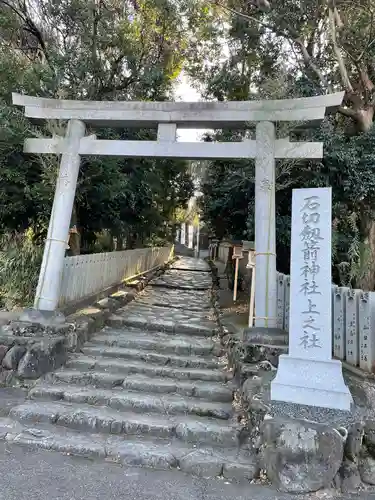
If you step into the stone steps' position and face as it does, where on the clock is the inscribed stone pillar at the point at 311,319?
The inscribed stone pillar is roughly at 10 o'clock from the stone steps.

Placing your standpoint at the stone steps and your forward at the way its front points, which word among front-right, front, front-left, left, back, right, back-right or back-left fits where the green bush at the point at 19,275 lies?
back-right

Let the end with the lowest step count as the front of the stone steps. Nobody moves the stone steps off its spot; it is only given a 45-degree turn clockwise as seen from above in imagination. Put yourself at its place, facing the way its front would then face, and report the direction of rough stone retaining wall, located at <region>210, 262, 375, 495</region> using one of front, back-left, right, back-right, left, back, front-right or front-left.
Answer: left

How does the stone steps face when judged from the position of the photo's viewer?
facing the viewer
